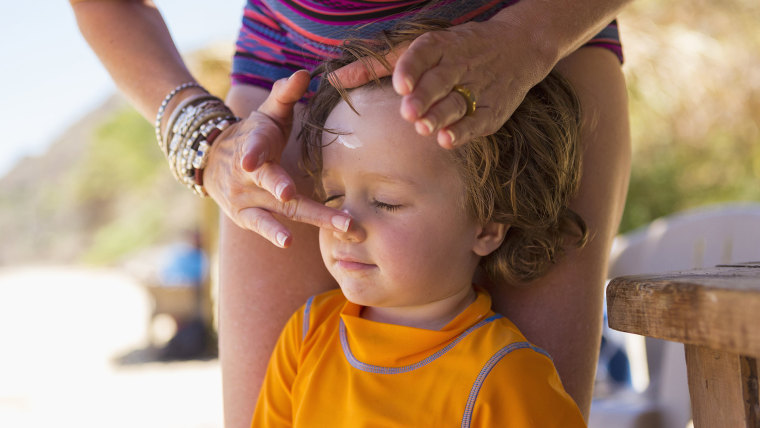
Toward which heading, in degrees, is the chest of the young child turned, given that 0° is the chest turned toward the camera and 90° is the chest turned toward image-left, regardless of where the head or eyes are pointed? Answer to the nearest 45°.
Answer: approximately 45°
